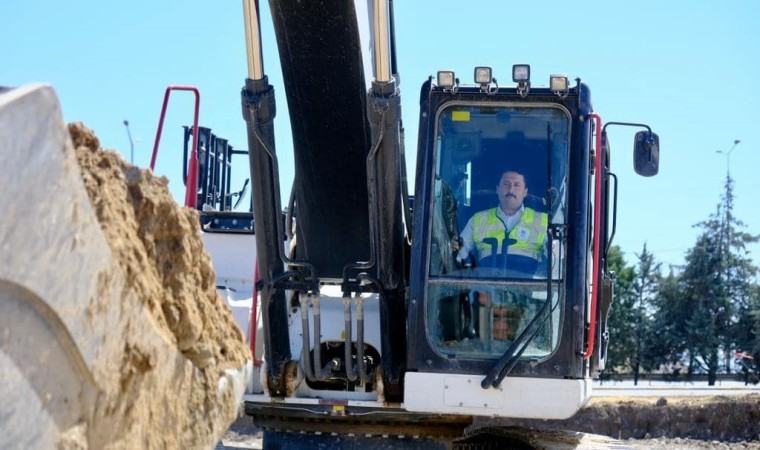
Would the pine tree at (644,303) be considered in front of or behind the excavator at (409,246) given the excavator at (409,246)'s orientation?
behind

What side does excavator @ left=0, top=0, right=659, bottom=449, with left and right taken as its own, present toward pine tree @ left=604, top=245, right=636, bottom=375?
back

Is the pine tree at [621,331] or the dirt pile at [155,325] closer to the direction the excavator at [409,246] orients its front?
the dirt pile

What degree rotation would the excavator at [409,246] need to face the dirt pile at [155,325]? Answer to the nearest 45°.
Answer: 0° — it already faces it

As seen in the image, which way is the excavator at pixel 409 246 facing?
toward the camera
